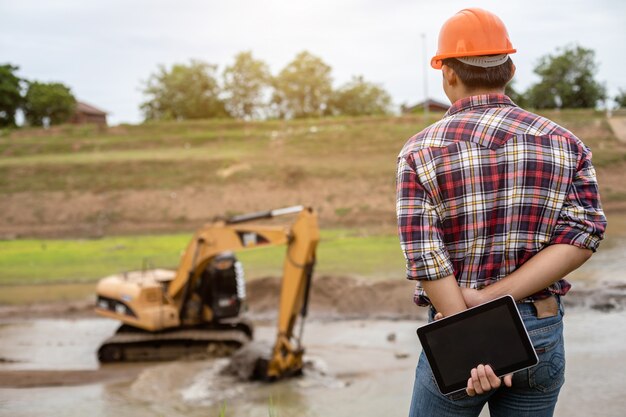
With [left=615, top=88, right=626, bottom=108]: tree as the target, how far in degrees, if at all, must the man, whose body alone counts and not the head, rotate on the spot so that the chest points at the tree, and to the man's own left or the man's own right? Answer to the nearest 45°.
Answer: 0° — they already face it

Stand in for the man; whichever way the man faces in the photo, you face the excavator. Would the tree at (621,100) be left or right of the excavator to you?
right

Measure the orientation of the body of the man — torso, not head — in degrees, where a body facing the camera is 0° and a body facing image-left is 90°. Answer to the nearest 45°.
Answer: approximately 180°

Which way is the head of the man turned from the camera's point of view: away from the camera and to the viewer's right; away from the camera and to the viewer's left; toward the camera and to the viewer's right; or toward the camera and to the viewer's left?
away from the camera and to the viewer's left

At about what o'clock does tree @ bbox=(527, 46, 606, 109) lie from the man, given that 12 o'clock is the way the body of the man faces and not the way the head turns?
The tree is roughly at 12 o'clock from the man.

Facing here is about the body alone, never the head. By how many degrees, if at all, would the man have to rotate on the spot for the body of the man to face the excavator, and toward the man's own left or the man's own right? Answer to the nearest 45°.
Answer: approximately 45° to the man's own left
